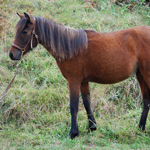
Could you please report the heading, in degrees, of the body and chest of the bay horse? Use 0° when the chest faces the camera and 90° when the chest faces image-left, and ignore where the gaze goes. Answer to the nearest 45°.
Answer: approximately 90°
